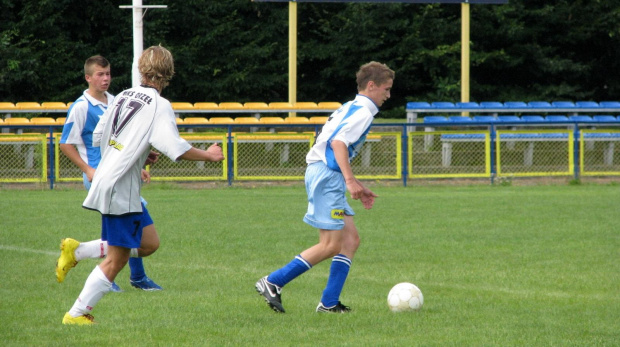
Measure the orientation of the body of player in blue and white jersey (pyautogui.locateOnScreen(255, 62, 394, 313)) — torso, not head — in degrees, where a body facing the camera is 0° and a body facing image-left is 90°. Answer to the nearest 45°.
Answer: approximately 270°

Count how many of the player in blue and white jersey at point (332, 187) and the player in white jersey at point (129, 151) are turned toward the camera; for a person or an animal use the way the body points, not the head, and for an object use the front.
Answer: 0

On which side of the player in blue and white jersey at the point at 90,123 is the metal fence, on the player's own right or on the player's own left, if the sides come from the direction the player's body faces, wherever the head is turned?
on the player's own left

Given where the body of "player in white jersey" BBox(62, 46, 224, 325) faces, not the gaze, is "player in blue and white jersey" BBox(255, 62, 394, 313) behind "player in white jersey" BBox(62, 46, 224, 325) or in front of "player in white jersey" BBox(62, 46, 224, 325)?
in front

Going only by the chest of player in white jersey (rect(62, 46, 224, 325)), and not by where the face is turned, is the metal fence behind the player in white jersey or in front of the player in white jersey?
in front

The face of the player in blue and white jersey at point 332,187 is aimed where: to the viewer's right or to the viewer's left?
to the viewer's right

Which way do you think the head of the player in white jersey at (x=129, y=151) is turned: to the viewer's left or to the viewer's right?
to the viewer's right

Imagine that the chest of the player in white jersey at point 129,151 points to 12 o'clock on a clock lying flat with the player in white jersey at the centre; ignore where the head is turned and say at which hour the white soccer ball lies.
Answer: The white soccer ball is roughly at 1 o'clock from the player in white jersey.

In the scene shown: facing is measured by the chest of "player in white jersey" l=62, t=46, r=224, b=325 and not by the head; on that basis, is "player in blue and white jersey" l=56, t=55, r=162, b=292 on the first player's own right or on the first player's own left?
on the first player's own left

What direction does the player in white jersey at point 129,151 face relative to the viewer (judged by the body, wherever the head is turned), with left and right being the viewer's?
facing away from the viewer and to the right of the viewer

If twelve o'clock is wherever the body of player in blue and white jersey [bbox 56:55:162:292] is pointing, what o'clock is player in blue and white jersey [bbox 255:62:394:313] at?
player in blue and white jersey [bbox 255:62:394:313] is roughly at 12 o'clock from player in blue and white jersey [bbox 56:55:162:292].

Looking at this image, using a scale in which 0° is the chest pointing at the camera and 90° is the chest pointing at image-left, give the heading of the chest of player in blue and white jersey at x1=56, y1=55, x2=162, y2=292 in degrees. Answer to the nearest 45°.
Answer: approximately 315°

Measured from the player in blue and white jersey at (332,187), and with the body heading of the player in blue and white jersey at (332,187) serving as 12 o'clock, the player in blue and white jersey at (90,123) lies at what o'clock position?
the player in blue and white jersey at (90,123) is roughly at 7 o'clock from the player in blue and white jersey at (332,187).

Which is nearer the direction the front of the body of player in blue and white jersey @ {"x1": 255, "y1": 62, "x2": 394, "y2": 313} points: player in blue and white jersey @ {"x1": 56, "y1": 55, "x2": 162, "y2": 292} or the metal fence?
the metal fence
